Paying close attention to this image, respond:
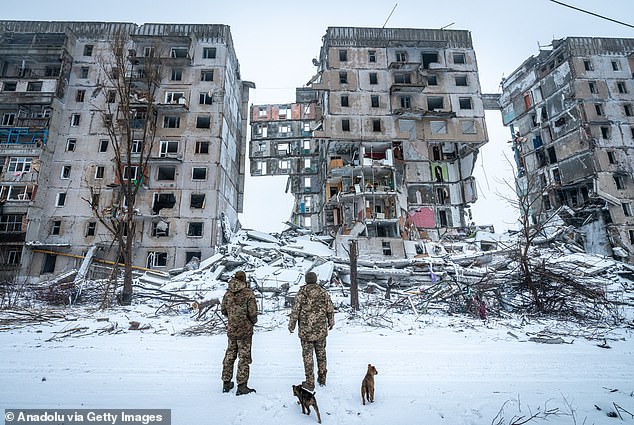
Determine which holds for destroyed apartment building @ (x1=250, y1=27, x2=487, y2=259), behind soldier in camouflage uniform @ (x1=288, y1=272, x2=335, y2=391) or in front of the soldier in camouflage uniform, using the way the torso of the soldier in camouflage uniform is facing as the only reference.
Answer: in front

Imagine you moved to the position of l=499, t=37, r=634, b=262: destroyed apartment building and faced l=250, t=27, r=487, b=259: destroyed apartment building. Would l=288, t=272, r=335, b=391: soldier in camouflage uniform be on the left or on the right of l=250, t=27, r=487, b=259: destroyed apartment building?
left

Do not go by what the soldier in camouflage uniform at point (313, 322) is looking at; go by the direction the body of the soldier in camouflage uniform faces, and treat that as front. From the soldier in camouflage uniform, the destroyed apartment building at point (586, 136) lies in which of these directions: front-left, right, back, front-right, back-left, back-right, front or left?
front-right

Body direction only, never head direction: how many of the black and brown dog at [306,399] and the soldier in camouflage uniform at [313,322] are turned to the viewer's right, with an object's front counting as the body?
0

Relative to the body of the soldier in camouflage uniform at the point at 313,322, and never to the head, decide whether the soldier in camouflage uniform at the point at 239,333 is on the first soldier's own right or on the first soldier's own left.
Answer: on the first soldier's own left

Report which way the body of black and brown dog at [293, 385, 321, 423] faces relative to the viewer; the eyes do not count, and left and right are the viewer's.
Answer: facing away from the viewer and to the left of the viewer

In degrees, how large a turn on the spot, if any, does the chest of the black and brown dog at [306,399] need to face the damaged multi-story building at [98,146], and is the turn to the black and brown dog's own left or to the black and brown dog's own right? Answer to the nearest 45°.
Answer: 0° — it already faces it

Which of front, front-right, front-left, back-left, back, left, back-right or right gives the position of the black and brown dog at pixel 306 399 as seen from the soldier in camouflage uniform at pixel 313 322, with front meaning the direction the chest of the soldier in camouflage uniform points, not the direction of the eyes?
back

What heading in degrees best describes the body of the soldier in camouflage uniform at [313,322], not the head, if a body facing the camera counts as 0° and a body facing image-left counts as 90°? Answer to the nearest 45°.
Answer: approximately 180°
